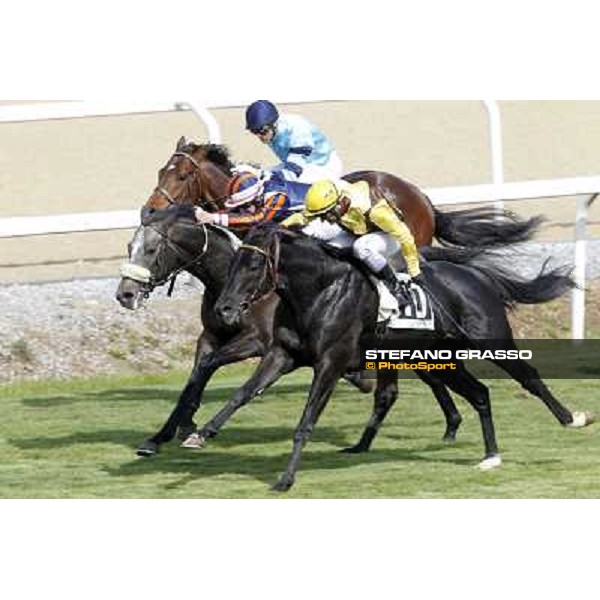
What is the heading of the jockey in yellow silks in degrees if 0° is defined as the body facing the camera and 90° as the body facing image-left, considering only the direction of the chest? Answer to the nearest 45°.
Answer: approximately 45°

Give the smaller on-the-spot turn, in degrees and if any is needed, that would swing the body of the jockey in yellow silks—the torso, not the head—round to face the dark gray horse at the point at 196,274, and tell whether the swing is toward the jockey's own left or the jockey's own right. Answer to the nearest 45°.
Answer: approximately 45° to the jockey's own right

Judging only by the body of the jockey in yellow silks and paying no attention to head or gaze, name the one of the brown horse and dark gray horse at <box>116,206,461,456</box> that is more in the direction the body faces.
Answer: the dark gray horse

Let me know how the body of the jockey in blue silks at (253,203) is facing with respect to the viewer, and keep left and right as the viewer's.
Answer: facing to the left of the viewer

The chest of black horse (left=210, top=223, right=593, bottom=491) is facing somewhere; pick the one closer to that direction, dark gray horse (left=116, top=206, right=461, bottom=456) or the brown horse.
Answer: the dark gray horse

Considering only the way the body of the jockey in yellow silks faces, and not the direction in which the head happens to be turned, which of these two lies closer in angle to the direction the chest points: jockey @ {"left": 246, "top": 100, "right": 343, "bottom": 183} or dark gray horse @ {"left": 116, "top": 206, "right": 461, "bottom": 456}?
the dark gray horse
